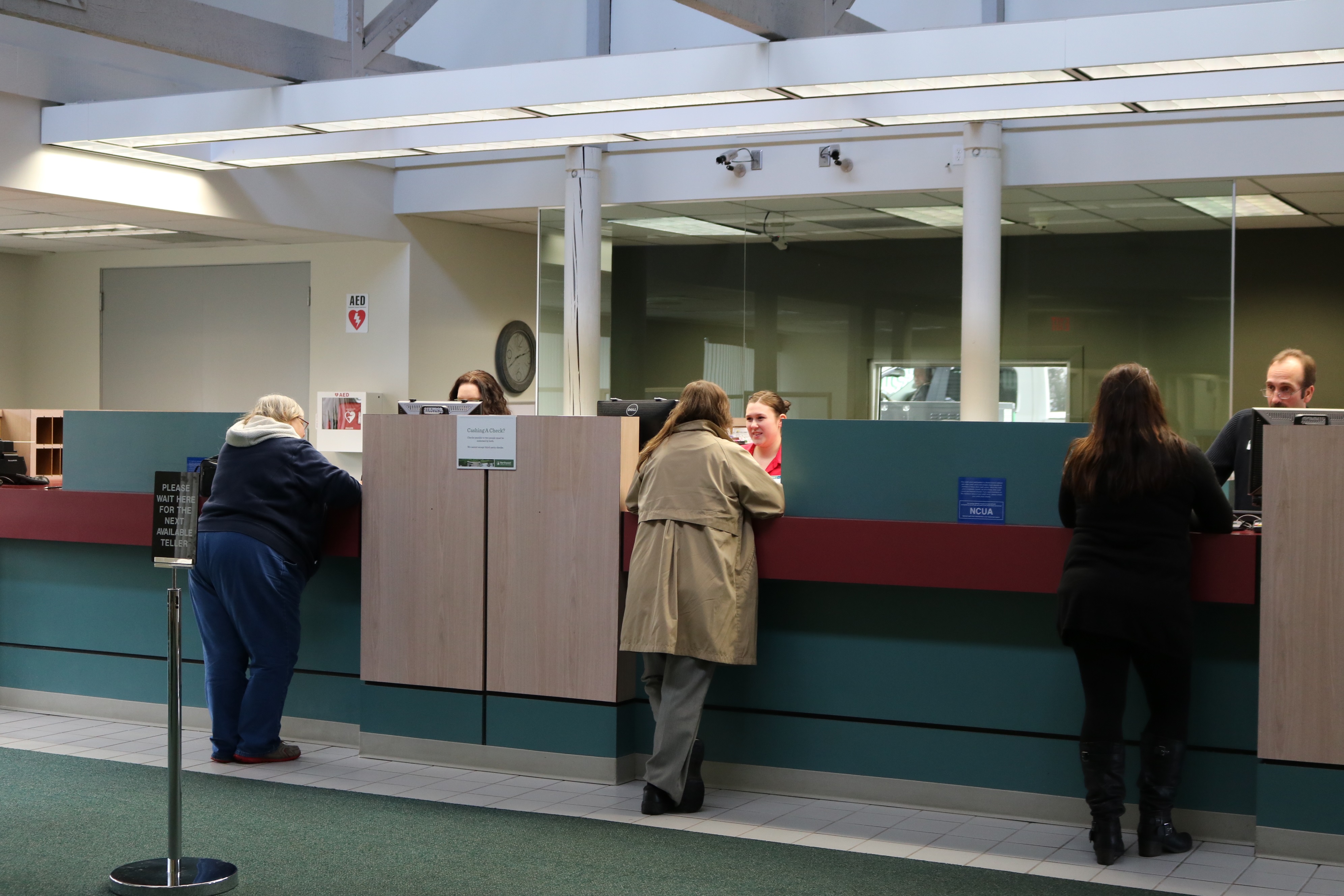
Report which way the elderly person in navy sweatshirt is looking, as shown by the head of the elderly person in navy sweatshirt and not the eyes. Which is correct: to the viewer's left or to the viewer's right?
to the viewer's right

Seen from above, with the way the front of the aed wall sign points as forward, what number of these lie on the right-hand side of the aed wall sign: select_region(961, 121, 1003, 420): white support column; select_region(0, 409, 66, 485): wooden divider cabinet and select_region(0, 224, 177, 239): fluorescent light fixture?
2

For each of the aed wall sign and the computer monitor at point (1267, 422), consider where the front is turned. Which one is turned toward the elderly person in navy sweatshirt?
the aed wall sign

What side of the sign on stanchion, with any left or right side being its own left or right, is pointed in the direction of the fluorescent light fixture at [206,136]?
back

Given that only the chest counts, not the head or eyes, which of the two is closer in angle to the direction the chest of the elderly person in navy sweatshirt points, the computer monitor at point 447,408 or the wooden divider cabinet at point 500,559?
the computer monitor

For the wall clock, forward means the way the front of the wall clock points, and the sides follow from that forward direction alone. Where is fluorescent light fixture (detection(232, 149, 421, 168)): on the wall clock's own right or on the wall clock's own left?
on the wall clock's own right

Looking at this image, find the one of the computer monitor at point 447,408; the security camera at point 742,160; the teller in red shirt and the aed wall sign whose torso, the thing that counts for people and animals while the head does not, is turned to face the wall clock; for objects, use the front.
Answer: the computer monitor

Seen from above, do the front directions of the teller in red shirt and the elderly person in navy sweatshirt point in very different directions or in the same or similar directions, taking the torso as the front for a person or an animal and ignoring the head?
very different directions

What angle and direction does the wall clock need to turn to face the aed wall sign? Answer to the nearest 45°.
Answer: approximately 90° to its right

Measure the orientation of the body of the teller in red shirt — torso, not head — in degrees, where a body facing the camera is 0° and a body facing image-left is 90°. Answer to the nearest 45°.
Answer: approximately 45°
